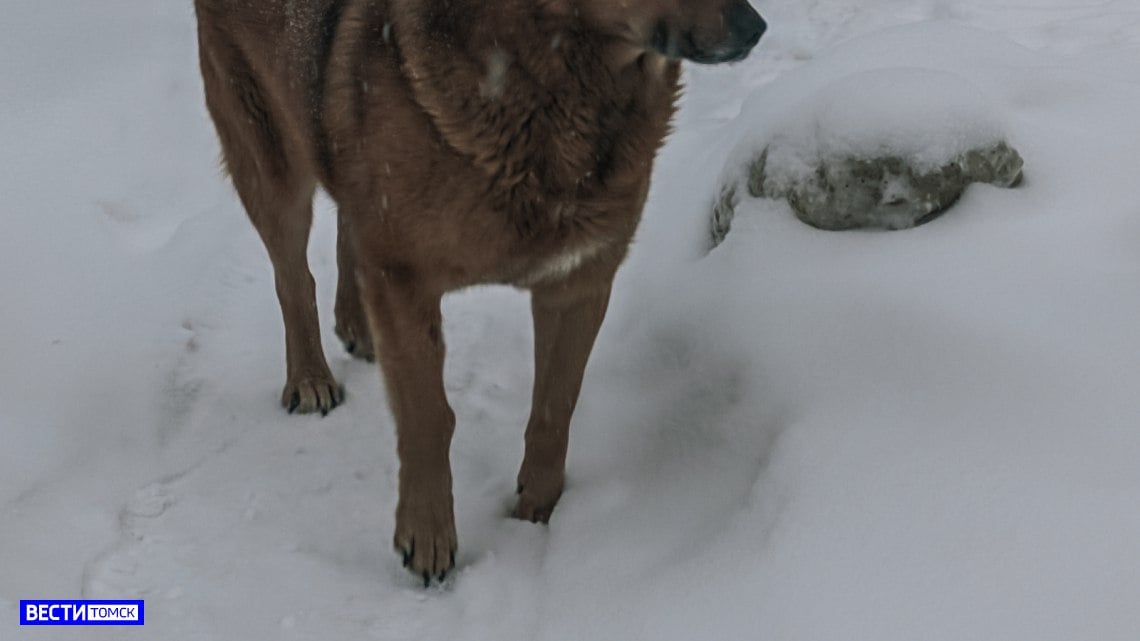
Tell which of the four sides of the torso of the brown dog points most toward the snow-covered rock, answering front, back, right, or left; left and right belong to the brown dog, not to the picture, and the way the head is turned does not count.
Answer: left

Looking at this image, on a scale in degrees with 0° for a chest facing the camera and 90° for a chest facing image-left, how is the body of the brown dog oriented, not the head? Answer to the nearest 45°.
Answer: approximately 315°
